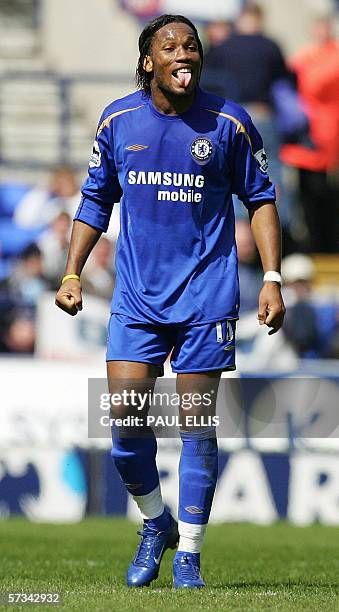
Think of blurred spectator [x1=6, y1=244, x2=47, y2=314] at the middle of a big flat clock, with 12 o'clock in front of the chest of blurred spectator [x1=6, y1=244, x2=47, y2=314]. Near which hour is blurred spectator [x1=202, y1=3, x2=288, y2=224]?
blurred spectator [x1=202, y1=3, x2=288, y2=224] is roughly at 8 o'clock from blurred spectator [x1=6, y1=244, x2=47, y2=314].

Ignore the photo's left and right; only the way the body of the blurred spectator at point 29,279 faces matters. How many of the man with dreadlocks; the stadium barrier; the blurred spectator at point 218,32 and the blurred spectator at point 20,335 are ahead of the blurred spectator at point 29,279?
3

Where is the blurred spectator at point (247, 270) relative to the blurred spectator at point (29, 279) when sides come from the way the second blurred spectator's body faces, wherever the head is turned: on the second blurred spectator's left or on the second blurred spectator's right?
on the second blurred spectator's left

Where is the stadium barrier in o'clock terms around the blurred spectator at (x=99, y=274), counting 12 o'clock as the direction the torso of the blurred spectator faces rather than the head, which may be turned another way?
The stadium barrier is roughly at 12 o'clock from the blurred spectator.

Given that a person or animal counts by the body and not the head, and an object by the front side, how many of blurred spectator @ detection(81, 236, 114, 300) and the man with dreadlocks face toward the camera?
2

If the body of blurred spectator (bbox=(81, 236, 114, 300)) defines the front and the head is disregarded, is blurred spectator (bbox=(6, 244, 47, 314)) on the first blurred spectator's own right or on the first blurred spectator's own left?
on the first blurred spectator's own right

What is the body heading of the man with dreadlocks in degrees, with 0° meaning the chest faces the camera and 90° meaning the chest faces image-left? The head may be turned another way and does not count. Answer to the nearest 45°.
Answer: approximately 0°

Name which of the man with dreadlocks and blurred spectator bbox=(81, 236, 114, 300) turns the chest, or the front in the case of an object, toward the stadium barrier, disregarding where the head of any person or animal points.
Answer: the blurred spectator

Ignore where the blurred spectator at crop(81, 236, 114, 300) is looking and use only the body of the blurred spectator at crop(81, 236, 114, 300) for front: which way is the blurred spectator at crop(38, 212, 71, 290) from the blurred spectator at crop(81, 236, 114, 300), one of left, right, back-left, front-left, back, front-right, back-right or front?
back-right

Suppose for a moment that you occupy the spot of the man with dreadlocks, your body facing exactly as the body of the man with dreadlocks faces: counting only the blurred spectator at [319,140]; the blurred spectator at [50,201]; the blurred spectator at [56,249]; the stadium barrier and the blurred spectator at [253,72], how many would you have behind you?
5
